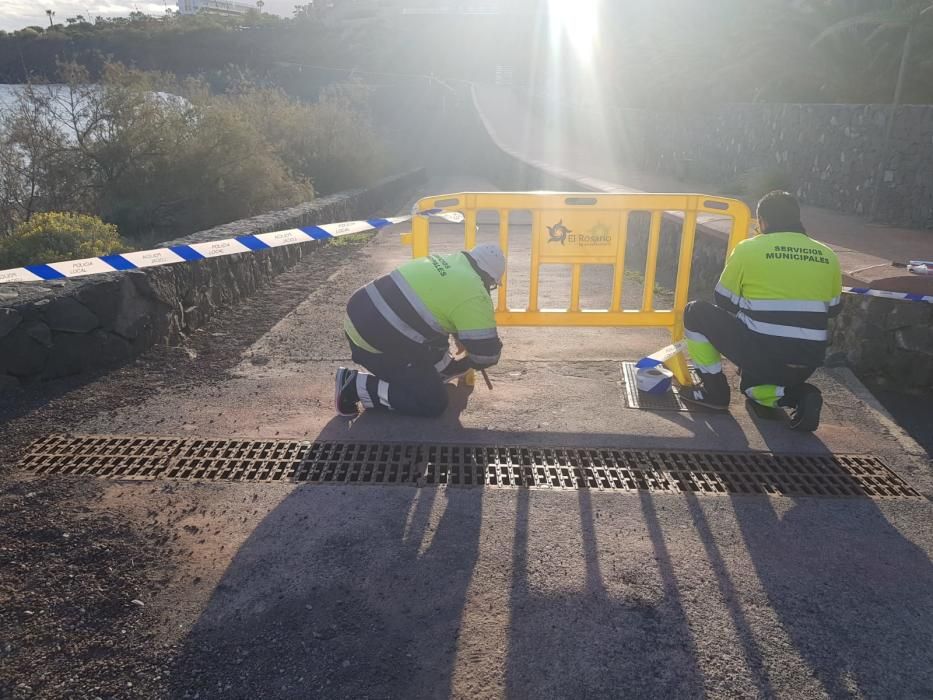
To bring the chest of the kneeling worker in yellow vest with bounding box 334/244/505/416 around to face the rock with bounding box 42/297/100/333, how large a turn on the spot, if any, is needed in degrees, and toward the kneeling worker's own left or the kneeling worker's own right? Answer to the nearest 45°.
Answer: approximately 180°

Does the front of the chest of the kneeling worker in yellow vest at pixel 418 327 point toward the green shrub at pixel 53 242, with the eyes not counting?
no

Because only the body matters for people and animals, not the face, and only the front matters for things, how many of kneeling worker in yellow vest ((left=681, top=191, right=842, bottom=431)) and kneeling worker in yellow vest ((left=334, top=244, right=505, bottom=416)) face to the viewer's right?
1

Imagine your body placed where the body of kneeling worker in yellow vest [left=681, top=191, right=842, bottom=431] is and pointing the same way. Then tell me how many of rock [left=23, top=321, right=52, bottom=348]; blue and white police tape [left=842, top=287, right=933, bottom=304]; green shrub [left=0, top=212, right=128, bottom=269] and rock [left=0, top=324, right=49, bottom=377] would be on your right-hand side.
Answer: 1

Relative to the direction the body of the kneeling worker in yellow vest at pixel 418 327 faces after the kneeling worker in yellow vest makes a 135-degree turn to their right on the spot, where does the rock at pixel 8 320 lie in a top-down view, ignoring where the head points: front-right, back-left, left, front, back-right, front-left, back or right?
front-right

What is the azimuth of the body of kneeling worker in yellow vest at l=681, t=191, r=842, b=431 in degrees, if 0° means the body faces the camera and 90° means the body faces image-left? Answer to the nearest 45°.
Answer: approximately 135°

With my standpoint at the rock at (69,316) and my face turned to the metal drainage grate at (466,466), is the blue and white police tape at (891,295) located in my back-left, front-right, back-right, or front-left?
front-left

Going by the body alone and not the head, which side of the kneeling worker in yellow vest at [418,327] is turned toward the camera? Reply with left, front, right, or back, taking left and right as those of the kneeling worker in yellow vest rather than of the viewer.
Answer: right

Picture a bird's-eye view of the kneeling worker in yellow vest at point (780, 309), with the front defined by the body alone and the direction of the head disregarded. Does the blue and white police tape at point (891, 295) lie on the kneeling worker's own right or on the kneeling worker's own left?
on the kneeling worker's own right

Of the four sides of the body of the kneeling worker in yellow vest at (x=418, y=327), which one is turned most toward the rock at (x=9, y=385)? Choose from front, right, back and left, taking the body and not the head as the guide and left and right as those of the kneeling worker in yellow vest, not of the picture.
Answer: back

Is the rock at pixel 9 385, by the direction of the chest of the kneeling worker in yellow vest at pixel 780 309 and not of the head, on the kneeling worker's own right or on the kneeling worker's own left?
on the kneeling worker's own left

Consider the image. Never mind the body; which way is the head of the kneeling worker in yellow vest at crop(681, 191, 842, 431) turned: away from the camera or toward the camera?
away from the camera

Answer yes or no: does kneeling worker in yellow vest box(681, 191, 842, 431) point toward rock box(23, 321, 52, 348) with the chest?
no

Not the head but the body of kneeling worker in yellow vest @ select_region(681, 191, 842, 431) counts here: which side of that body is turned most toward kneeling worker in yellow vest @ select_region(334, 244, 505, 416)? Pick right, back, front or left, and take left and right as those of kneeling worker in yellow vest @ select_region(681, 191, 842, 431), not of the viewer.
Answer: left

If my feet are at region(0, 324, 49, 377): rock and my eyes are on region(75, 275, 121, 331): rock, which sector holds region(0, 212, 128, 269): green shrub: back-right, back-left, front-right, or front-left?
front-left

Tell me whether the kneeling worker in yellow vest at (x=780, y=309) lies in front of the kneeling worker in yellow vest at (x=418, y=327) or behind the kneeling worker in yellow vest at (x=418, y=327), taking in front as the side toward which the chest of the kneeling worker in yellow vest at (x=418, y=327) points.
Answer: in front

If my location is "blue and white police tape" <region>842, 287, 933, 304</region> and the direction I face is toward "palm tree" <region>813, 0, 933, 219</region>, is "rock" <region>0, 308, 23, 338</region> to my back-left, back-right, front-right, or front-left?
back-left
